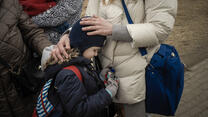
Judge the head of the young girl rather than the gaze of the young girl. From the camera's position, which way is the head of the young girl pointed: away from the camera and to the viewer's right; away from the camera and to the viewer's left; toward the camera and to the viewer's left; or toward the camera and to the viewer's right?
toward the camera and to the viewer's right

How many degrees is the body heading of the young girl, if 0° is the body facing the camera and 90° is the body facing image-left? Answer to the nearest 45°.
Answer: approximately 270°

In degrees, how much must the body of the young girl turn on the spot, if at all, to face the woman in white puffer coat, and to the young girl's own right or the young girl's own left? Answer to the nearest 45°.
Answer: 0° — they already face them

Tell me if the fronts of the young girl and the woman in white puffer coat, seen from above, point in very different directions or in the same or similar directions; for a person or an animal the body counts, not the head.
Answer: very different directions

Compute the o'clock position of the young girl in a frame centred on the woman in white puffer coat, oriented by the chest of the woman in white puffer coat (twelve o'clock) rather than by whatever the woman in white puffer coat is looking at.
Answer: The young girl is roughly at 1 o'clock from the woman in white puffer coat.

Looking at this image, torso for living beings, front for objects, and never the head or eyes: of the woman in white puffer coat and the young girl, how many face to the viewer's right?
1
